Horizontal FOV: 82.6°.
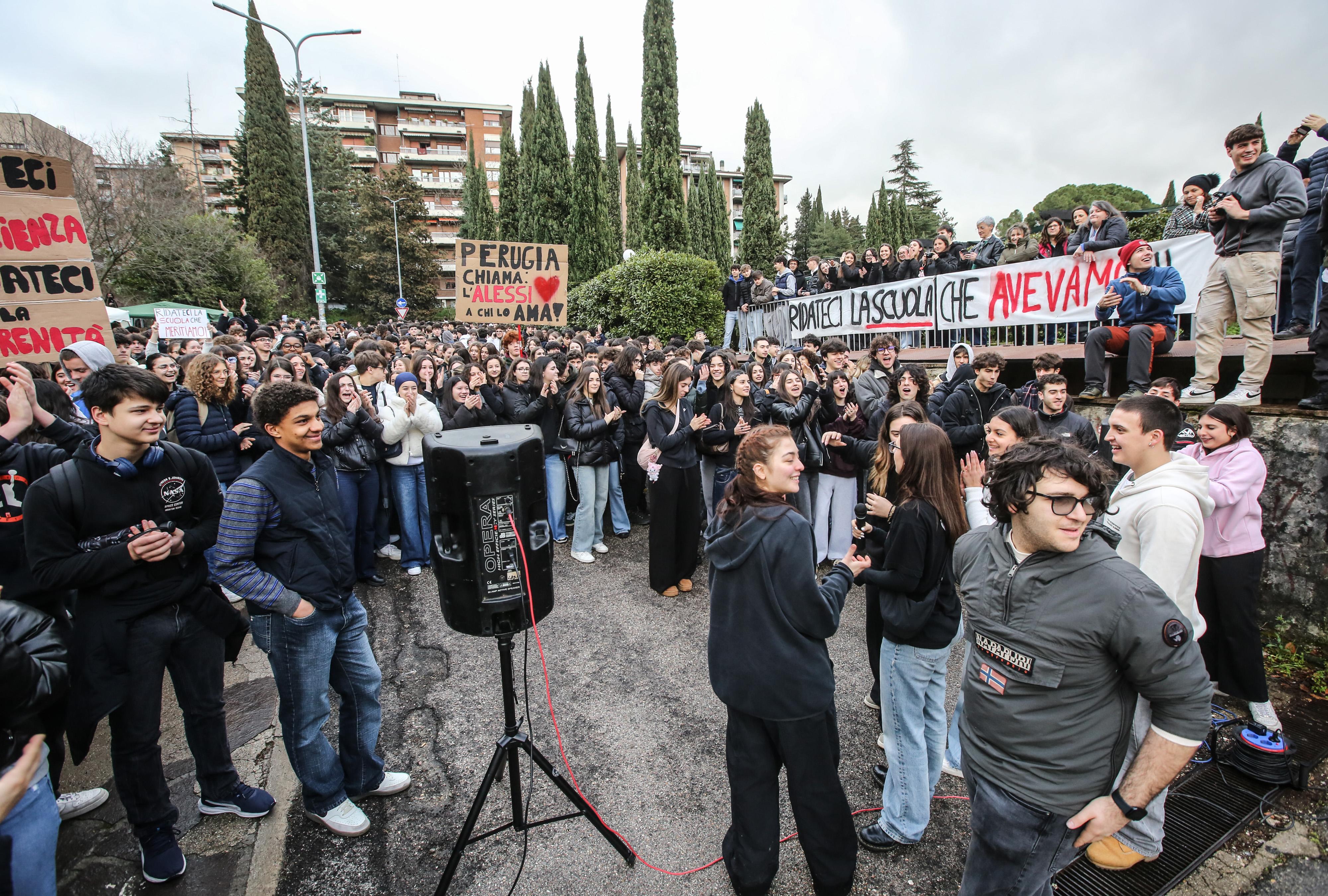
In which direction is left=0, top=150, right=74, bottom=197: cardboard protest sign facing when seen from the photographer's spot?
facing the viewer

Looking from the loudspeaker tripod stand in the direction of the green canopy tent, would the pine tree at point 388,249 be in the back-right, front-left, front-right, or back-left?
front-right

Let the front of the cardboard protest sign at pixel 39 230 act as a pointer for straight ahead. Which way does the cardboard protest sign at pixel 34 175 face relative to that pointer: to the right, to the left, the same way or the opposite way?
the same way

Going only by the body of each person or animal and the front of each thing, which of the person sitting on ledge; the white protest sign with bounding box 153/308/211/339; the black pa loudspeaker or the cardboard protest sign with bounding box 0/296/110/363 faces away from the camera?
the black pa loudspeaker

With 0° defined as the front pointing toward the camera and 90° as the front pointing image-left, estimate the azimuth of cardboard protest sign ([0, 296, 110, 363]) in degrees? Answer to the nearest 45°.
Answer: approximately 0°

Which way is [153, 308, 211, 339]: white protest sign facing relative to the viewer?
toward the camera

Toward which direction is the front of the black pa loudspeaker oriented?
away from the camera

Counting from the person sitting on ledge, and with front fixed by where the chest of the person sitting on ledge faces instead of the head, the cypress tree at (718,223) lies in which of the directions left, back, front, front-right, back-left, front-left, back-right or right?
right

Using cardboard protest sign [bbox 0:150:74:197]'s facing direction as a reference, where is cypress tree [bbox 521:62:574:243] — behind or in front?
behind

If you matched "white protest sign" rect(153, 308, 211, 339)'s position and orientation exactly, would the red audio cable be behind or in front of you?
in front

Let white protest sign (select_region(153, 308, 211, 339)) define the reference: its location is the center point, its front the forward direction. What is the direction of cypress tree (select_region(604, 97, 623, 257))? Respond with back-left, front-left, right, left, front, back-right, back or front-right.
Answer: back-left

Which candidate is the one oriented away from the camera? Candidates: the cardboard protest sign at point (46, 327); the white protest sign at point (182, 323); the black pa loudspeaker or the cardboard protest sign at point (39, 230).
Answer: the black pa loudspeaker

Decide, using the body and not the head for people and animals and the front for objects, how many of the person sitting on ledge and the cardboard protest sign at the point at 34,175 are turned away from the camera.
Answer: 0

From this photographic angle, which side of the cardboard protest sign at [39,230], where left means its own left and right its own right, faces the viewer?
front

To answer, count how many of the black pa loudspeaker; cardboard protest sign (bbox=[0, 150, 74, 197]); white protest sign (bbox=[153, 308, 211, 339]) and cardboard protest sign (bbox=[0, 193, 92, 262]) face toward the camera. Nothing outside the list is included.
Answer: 3

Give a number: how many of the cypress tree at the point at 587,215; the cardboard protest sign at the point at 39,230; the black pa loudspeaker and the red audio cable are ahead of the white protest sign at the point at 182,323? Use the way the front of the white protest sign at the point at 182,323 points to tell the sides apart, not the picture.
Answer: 3
